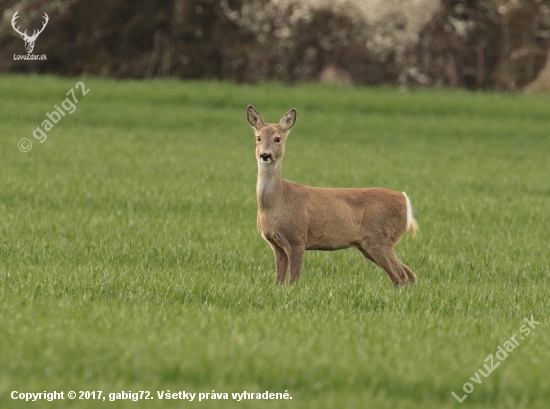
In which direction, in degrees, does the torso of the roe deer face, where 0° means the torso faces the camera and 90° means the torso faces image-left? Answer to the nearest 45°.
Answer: approximately 90°
